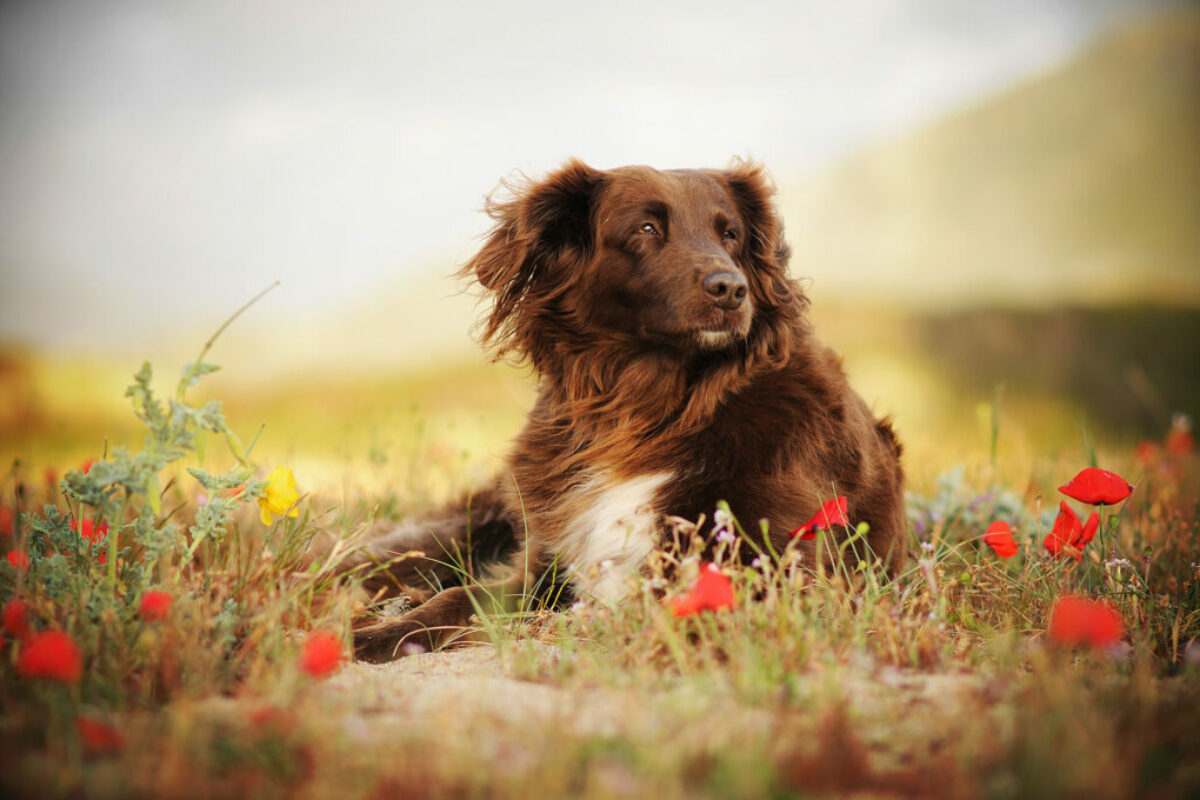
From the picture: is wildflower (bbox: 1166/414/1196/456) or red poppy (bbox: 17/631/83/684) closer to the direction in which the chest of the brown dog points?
the red poppy

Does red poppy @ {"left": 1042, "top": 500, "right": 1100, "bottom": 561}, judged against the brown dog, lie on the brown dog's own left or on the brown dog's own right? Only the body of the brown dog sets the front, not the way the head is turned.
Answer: on the brown dog's own left

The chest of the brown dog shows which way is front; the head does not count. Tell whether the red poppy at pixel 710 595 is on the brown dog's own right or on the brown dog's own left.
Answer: on the brown dog's own left

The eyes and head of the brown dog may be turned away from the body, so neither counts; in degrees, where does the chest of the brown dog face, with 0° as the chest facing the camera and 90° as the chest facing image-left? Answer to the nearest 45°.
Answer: approximately 45°

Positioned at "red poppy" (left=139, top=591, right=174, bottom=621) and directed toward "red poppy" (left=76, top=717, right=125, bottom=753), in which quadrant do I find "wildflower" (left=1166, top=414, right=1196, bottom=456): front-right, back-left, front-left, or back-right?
back-left

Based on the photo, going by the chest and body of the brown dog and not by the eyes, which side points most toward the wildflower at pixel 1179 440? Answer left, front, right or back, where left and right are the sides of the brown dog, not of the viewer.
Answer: back

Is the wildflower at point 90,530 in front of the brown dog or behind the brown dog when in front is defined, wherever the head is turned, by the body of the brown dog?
in front

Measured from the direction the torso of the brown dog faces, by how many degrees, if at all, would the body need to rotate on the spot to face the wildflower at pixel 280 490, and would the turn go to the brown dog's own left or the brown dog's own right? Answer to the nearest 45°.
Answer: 0° — it already faces it
